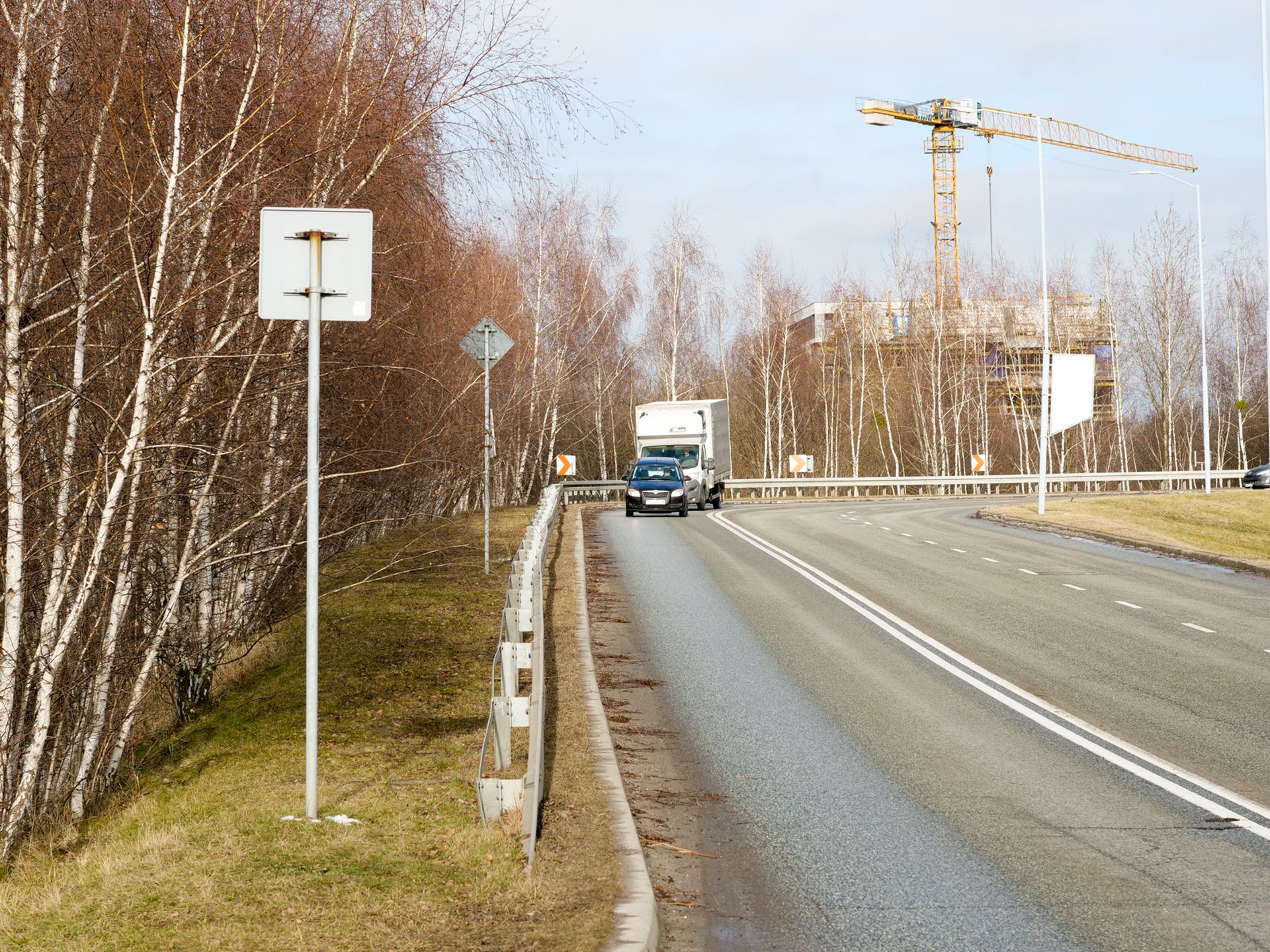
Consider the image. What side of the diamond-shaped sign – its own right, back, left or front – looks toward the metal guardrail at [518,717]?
back

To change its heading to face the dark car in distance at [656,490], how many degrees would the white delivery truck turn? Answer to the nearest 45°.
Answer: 0° — it already faces it

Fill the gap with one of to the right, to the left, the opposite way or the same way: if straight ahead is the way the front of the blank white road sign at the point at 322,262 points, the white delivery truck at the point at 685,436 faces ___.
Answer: the opposite way

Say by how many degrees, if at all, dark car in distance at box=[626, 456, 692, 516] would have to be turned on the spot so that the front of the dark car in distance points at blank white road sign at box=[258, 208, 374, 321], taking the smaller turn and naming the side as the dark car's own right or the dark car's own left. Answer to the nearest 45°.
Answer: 0° — it already faces it

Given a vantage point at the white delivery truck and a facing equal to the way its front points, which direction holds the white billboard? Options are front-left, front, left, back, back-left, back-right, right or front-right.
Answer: left

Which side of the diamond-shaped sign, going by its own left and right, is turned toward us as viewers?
back

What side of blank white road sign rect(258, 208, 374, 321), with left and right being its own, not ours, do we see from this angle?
back

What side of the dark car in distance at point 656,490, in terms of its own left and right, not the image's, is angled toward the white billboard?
left

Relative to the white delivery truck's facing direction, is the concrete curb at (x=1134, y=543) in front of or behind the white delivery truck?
in front

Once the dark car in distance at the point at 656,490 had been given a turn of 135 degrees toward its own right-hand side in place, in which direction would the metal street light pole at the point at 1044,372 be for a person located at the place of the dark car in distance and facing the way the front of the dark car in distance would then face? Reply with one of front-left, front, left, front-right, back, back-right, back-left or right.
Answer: back-right

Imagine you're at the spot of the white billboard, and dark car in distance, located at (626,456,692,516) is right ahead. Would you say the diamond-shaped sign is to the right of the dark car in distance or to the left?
left

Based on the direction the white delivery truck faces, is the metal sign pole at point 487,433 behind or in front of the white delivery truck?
in front

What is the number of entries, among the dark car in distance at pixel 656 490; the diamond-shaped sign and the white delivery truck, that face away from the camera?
1

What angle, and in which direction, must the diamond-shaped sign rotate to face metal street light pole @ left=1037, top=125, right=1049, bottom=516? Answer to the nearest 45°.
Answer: approximately 45° to its right
